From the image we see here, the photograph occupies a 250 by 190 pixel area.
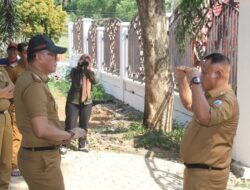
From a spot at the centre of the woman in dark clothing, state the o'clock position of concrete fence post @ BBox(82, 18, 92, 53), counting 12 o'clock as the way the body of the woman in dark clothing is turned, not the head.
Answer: The concrete fence post is roughly at 6 o'clock from the woman in dark clothing.

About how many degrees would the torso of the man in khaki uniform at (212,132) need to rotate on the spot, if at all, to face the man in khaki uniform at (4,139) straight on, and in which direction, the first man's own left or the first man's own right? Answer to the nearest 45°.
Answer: approximately 45° to the first man's own right

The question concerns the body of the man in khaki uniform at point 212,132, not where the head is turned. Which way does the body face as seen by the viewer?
to the viewer's left

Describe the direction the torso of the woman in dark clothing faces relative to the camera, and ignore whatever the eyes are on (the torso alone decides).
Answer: toward the camera

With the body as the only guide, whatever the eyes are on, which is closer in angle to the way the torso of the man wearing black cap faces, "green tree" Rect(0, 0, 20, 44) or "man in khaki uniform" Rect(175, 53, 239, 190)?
the man in khaki uniform

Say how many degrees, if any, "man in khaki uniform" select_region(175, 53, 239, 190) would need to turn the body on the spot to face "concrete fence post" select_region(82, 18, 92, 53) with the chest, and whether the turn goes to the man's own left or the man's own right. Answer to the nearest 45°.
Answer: approximately 90° to the man's own right

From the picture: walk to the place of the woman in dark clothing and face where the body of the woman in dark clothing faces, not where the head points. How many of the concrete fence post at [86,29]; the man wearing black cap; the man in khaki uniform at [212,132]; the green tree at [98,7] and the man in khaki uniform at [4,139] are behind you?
2

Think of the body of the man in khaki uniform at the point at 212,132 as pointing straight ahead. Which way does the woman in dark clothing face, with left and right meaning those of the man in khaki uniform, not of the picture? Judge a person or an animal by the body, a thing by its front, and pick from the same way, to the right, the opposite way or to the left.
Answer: to the left

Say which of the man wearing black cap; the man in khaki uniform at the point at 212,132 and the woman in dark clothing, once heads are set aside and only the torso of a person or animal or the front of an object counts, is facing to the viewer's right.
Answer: the man wearing black cap

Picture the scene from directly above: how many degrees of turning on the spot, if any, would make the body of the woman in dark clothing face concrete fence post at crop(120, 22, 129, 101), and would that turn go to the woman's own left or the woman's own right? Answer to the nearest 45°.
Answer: approximately 180°

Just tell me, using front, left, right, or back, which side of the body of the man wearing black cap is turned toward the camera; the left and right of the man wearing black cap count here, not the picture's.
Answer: right

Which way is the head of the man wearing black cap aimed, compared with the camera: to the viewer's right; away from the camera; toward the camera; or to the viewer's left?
to the viewer's right

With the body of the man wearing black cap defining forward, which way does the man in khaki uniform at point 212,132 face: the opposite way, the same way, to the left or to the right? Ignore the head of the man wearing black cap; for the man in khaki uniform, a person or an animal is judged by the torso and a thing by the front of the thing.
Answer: the opposite way

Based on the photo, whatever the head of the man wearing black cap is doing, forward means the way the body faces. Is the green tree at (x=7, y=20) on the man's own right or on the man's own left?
on the man's own left

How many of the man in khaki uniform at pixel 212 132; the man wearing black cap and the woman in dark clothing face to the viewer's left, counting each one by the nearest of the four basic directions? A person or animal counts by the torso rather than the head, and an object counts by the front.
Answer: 1
